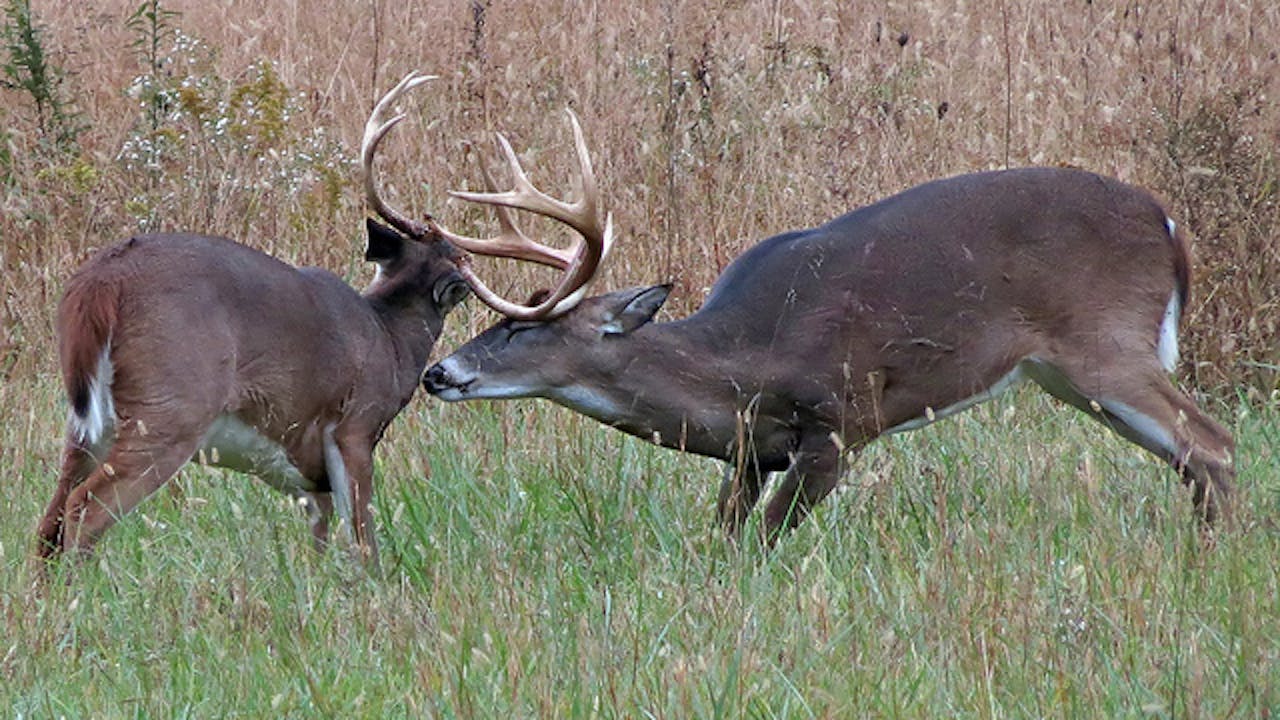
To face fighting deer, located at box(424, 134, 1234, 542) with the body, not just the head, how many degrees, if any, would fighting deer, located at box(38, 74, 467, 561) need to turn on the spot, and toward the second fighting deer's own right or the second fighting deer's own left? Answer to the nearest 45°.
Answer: approximately 45° to the second fighting deer's own right

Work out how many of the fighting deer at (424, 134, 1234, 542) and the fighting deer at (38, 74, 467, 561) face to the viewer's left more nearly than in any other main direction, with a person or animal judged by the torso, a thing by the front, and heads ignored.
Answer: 1

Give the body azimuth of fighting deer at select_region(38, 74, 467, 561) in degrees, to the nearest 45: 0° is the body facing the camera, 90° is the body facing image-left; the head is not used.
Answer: approximately 225°

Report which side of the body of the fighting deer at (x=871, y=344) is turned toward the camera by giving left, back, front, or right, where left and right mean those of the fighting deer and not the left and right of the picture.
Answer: left

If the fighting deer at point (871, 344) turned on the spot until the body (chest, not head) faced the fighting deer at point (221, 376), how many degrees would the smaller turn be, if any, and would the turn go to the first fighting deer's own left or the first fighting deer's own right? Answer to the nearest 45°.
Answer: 0° — it already faces it
